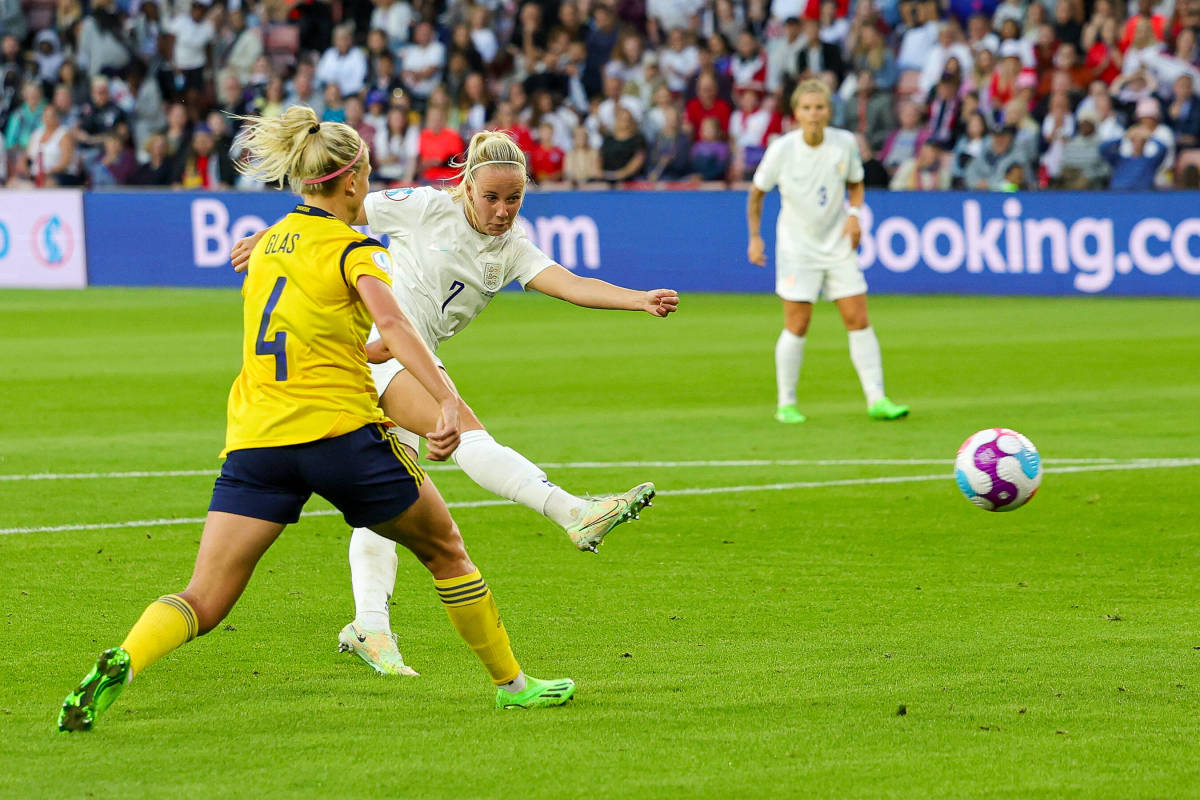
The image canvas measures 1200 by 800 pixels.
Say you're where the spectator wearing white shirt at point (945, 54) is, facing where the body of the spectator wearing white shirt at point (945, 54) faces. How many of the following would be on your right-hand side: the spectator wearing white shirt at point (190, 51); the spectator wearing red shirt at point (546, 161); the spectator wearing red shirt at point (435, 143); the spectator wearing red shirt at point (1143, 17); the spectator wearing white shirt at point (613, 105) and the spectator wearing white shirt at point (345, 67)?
5

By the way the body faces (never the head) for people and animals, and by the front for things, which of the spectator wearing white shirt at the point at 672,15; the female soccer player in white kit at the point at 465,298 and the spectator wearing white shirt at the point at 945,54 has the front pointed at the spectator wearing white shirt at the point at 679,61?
the spectator wearing white shirt at the point at 672,15

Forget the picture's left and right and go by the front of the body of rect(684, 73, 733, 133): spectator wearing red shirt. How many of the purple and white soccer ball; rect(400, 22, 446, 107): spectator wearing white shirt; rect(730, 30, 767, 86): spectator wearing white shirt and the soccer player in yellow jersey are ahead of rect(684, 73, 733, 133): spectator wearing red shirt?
2

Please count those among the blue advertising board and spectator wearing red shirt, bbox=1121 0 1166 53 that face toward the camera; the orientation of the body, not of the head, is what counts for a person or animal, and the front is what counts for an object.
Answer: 2

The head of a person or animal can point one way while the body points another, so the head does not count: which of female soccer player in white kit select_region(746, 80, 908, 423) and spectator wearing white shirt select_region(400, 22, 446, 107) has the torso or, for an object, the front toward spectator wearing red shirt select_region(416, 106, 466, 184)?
the spectator wearing white shirt

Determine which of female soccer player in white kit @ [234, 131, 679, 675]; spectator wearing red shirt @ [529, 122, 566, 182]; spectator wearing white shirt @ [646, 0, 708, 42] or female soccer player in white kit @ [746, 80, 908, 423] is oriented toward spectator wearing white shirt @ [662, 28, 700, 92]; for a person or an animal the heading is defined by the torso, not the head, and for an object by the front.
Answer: spectator wearing white shirt @ [646, 0, 708, 42]

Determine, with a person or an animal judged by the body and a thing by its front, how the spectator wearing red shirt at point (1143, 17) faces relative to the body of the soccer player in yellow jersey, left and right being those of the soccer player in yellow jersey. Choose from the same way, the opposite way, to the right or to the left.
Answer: the opposite way

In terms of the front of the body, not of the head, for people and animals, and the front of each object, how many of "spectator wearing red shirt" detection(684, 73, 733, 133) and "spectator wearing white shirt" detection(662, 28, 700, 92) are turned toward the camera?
2

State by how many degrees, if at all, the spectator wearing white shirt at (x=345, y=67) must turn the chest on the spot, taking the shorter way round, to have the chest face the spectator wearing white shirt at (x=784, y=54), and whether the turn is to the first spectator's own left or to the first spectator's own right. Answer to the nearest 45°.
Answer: approximately 45° to the first spectator's own left

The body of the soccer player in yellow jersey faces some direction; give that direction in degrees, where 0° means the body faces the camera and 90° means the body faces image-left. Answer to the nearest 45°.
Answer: approximately 225°

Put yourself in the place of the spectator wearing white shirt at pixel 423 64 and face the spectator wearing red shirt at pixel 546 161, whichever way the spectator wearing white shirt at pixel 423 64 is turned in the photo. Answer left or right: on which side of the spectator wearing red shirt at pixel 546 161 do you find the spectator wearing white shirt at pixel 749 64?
left
